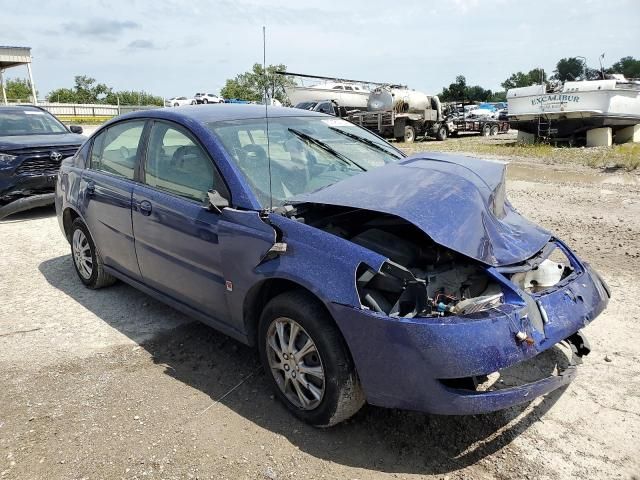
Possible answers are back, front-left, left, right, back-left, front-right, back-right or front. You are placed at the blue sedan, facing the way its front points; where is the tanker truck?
back-left

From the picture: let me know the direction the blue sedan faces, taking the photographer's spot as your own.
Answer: facing the viewer and to the right of the viewer

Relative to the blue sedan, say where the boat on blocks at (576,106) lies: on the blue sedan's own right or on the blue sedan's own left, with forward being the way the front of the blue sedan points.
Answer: on the blue sedan's own left

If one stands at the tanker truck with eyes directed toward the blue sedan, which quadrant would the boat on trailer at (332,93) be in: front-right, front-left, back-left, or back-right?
back-right

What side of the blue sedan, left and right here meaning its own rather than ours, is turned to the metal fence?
back

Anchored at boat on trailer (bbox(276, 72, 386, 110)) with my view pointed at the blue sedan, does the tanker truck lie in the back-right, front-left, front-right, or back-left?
front-left

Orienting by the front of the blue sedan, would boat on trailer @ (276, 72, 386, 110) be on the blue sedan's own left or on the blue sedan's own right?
on the blue sedan's own left

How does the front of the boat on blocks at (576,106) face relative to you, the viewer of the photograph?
facing away from the viewer and to the right of the viewer
